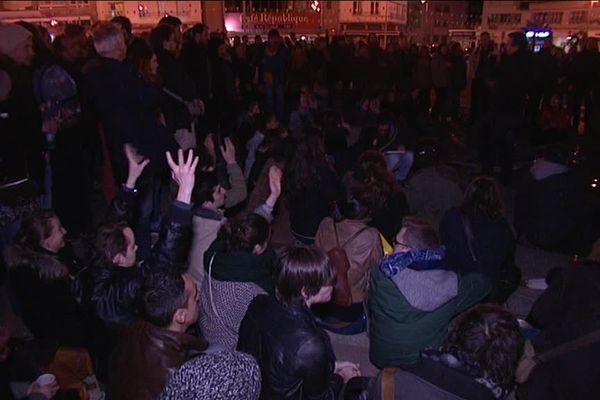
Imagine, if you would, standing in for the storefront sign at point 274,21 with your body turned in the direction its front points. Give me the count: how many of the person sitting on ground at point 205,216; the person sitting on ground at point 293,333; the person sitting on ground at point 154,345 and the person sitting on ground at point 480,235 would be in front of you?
4

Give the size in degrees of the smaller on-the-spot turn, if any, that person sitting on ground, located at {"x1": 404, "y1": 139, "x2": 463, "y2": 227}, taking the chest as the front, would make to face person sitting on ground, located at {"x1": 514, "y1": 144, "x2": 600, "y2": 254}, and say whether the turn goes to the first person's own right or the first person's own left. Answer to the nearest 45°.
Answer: approximately 90° to the first person's own right

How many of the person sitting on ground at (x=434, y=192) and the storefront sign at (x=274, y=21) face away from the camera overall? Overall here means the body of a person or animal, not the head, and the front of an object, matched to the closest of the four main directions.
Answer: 1

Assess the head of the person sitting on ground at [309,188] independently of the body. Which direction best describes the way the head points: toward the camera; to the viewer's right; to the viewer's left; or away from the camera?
away from the camera

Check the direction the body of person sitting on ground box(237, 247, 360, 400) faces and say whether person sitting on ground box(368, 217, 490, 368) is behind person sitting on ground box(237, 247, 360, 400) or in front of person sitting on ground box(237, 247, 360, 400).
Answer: in front

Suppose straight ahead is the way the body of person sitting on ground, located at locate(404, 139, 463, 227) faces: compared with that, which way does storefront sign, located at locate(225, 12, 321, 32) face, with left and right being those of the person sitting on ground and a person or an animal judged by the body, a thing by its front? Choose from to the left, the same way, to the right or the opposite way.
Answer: the opposite way

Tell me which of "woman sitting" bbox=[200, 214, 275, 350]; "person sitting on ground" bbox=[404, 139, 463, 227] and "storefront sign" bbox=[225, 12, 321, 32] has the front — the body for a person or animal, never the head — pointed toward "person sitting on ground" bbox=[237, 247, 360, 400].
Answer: the storefront sign

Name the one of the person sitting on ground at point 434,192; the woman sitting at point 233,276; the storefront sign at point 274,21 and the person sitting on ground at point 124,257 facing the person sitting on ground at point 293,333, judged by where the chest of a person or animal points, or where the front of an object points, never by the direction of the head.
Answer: the storefront sign

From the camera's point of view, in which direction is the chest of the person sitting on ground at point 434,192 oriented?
away from the camera

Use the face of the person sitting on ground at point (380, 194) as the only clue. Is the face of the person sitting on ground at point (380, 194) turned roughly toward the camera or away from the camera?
away from the camera
